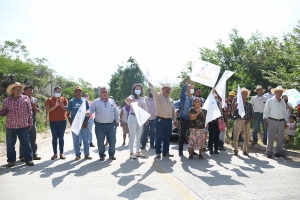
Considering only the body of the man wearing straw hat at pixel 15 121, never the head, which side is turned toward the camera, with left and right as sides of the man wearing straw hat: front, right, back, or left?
front

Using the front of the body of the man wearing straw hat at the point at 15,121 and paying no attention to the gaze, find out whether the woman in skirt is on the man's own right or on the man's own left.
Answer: on the man's own left

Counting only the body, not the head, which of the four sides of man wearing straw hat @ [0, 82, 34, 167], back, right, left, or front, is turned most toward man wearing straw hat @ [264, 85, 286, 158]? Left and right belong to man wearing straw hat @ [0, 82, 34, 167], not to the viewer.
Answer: left

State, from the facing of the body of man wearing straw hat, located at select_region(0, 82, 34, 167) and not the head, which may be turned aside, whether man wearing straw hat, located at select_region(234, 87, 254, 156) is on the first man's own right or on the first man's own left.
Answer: on the first man's own left

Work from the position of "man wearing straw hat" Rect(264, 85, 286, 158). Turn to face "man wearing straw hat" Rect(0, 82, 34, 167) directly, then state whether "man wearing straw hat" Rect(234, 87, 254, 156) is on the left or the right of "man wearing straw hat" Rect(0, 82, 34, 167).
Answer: right
